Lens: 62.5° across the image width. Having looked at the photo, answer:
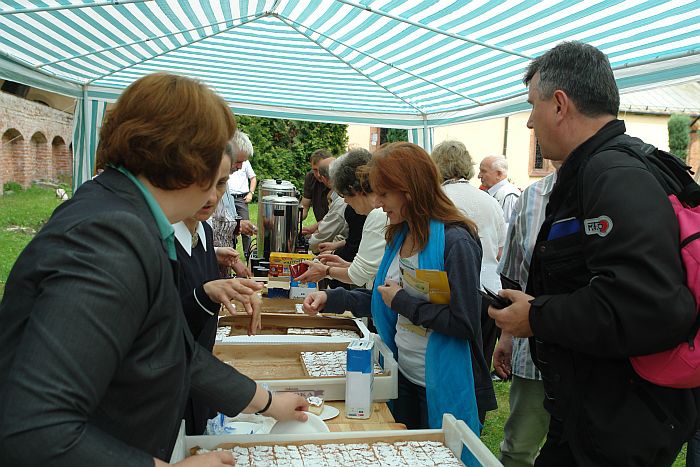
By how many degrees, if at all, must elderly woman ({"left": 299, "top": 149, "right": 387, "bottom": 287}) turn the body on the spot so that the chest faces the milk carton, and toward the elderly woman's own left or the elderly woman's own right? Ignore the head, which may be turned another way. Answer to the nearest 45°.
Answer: approximately 90° to the elderly woman's own left

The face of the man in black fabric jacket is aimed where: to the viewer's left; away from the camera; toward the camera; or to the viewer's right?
to the viewer's left

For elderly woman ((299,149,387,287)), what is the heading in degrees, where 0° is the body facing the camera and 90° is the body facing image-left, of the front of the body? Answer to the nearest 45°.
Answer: approximately 90°

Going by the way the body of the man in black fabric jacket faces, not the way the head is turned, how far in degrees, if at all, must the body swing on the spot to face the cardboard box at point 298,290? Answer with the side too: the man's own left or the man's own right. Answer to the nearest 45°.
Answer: approximately 45° to the man's own right

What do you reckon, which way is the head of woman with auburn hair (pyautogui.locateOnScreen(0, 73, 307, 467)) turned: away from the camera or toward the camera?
away from the camera

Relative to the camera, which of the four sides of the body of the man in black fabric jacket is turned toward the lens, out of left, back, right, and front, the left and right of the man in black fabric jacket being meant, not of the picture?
left

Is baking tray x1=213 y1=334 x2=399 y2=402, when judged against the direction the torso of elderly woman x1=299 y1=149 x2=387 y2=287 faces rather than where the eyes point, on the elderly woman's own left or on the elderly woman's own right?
on the elderly woman's own left

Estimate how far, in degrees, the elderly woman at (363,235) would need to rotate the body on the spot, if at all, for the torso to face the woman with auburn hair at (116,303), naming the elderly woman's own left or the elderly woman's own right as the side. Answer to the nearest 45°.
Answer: approximately 90° to the elderly woman's own left

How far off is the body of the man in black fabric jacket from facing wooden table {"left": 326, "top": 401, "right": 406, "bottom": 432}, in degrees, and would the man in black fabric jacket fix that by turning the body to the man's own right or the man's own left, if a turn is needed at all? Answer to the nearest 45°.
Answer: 0° — they already face it

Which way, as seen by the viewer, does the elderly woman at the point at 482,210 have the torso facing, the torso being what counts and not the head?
away from the camera

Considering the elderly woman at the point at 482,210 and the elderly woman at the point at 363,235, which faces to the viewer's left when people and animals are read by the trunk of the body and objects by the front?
the elderly woman at the point at 363,235

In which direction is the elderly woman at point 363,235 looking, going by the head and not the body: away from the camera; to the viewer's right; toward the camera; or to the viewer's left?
to the viewer's left

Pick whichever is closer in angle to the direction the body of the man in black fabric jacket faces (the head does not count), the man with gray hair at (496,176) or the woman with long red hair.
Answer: the woman with long red hair
